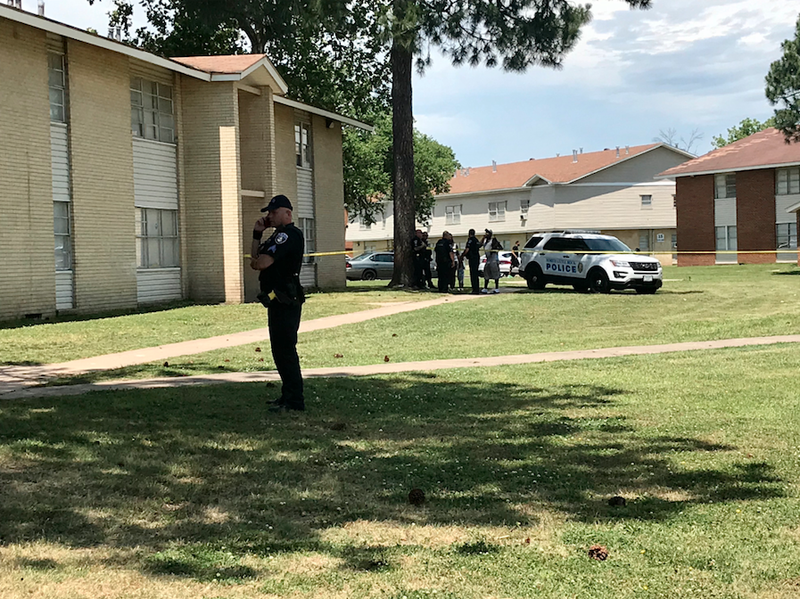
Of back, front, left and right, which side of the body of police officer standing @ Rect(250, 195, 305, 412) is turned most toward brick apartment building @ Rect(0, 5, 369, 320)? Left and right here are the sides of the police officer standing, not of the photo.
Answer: right

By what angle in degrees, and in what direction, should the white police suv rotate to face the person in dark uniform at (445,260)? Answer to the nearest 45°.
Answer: approximately 135° to its right

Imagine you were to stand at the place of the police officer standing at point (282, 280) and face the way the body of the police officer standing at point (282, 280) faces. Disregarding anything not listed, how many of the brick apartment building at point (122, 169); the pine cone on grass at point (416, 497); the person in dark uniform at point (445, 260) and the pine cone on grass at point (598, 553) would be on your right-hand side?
2

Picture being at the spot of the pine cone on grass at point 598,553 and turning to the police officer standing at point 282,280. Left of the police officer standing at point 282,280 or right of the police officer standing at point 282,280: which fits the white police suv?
right

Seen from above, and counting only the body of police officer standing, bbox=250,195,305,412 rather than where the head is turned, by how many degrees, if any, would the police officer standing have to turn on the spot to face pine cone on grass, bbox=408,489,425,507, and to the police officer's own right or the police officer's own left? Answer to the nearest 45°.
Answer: approximately 90° to the police officer's own left

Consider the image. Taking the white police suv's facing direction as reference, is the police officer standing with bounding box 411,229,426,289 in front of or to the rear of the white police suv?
to the rear

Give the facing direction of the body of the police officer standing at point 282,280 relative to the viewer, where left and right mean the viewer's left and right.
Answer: facing to the left of the viewer

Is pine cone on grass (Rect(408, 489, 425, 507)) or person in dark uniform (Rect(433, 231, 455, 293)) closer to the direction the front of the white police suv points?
the pine cone on grass

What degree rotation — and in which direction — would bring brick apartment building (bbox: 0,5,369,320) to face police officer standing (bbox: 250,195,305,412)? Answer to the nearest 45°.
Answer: approximately 45° to its right

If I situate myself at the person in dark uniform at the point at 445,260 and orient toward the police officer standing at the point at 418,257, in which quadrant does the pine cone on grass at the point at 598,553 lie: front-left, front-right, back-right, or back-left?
back-left
